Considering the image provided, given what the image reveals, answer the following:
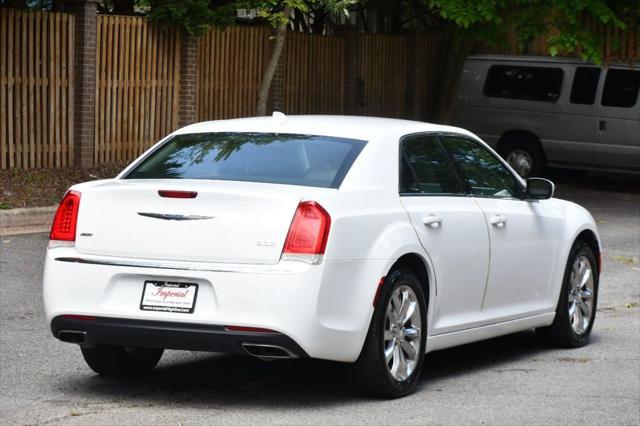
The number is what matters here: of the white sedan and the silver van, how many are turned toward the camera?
0

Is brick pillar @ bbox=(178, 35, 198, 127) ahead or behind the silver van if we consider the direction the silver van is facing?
behind

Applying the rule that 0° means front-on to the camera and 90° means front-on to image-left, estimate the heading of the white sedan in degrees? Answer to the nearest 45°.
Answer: approximately 225°

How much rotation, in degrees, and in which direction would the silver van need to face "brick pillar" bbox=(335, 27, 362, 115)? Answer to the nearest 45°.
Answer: approximately 180°

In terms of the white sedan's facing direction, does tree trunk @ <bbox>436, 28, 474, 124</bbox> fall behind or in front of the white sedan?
in front

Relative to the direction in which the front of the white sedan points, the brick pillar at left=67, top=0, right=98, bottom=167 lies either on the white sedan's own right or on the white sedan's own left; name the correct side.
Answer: on the white sedan's own left

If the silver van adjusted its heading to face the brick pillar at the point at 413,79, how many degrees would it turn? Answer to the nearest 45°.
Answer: approximately 135° to its left

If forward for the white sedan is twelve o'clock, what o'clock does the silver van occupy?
The silver van is roughly at 11 o'clock from the white sedan.

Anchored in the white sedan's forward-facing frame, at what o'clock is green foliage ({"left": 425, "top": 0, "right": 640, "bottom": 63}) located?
The green foliage is roughly at 11 o'clock from the white sedan.

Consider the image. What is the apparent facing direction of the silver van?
to the viewer's right

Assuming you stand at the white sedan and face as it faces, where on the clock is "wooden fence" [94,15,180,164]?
The wooden fence is roughly at 10 o'clock from the white sedan.

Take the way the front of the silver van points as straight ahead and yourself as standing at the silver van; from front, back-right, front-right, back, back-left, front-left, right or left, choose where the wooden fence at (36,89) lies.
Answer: back-right

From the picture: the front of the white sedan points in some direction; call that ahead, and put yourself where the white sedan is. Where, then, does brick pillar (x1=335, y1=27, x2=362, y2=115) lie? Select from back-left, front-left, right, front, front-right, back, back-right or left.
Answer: front-left
